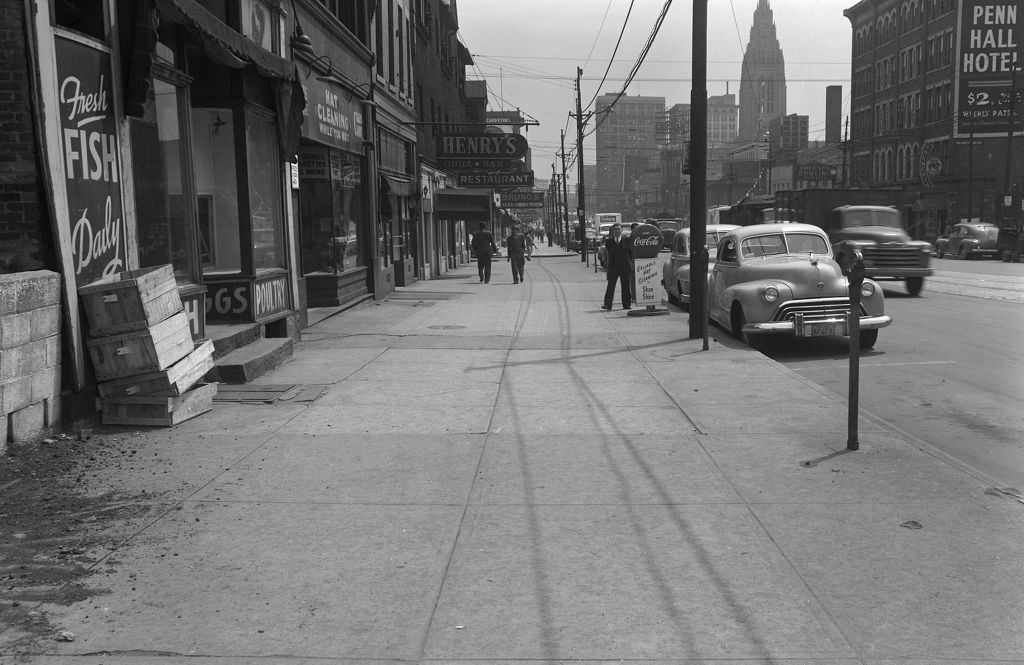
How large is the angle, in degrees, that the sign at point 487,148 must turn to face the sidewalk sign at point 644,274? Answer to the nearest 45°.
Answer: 0° — it already faces it

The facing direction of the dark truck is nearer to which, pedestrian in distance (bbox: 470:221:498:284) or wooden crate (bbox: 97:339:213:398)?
the wooden crate

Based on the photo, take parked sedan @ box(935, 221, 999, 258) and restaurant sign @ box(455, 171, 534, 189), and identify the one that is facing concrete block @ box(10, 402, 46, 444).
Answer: the restaurant sign

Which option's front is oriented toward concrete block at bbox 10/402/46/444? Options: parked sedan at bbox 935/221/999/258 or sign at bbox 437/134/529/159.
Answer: the sign

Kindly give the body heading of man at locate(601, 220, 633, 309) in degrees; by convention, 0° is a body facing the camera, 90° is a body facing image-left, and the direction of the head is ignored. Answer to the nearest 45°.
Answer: approximately 0°

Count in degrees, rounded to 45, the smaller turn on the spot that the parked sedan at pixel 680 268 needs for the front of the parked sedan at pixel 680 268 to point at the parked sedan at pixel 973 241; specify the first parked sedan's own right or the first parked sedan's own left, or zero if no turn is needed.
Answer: approximately 90° to the first parked sedan's own left

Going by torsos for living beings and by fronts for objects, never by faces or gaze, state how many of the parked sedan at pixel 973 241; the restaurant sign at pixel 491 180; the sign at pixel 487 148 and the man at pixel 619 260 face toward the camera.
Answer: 3

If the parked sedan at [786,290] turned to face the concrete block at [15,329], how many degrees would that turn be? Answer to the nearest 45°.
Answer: approximately 90° to its right

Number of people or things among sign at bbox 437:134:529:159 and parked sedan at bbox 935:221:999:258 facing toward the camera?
1

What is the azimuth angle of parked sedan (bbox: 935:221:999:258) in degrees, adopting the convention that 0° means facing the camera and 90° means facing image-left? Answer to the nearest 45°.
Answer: approximately 135°

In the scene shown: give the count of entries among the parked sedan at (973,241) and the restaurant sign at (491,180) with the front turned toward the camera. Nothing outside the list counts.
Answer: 1

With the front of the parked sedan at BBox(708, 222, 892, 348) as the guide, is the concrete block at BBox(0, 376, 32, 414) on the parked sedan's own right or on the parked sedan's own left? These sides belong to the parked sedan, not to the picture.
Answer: on the parked sedan's own right

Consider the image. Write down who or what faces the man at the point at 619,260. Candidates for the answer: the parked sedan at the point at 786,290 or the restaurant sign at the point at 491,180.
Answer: the restaurant sign

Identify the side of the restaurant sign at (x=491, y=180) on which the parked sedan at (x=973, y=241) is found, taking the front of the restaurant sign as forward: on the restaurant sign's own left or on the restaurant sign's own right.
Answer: on the restaurant sign's own left

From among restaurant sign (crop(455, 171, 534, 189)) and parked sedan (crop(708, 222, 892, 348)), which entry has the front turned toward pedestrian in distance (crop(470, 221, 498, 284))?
the restaurant sign
